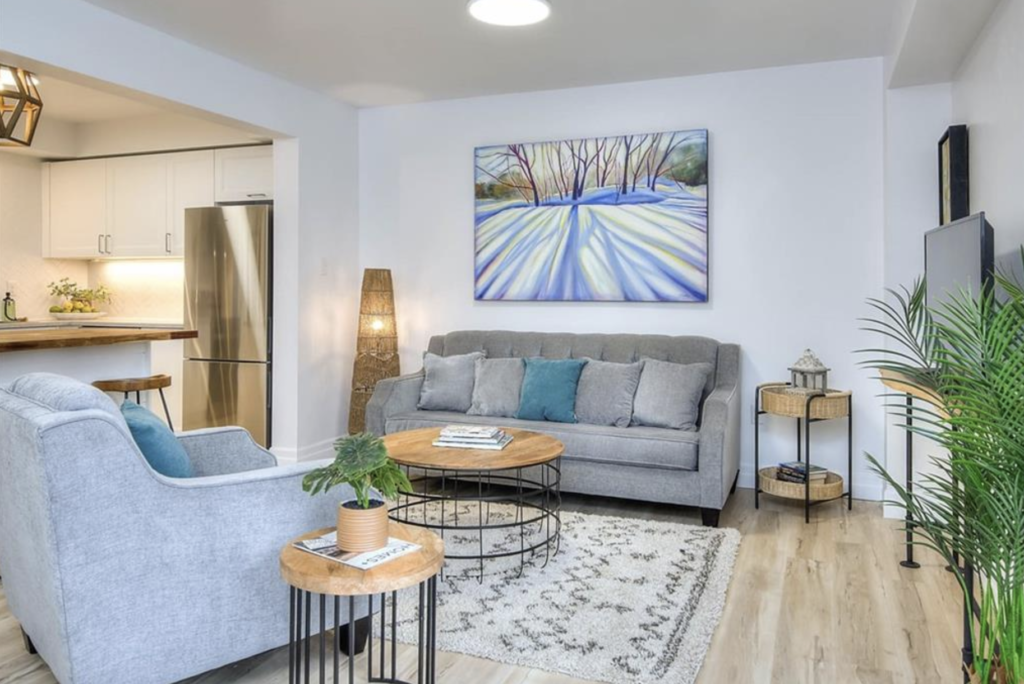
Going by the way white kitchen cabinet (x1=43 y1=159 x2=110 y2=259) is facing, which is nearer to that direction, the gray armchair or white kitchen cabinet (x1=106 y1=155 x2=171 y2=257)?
the gray armchair

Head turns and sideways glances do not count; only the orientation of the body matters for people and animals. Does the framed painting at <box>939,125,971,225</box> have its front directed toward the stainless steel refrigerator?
yes

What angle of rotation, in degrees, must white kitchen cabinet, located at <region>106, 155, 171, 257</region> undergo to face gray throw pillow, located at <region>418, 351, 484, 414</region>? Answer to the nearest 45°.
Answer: approximately 45° to its left

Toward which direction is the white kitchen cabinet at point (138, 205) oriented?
toward the camera

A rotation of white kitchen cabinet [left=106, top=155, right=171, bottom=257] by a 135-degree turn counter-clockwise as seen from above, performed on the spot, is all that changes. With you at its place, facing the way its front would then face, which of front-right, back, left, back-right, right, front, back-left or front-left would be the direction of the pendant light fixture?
back-right

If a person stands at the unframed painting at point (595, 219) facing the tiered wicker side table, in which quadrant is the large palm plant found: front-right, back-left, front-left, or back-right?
front-right

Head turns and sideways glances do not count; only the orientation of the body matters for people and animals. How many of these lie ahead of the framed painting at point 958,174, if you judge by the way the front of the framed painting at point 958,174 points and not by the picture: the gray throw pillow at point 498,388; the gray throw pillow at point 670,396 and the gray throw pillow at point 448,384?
3

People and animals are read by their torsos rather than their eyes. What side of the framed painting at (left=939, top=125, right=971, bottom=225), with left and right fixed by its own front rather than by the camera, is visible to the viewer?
left

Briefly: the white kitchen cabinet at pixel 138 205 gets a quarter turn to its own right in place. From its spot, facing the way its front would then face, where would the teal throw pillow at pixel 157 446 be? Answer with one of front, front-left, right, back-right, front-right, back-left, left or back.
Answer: left

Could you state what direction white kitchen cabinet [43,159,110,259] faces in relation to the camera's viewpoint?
facing the viewer

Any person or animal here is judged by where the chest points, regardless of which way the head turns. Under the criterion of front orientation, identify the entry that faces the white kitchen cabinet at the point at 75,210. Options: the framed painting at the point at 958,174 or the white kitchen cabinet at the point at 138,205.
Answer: the framed painting

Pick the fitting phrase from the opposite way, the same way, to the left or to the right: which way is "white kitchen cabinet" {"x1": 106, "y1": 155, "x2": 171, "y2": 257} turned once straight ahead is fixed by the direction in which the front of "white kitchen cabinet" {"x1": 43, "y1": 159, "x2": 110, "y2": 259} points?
the same way

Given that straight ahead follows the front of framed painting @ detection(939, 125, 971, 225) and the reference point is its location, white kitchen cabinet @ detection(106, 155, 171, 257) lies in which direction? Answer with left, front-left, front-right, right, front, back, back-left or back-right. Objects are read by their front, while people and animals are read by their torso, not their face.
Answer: front

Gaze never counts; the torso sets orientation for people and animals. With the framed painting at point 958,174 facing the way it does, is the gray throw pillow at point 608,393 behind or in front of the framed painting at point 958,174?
in front

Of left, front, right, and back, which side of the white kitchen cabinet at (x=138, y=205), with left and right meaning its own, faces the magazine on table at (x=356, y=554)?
front

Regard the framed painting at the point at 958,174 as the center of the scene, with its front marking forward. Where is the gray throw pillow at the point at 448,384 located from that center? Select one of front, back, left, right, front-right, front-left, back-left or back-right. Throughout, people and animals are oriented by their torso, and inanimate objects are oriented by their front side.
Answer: front

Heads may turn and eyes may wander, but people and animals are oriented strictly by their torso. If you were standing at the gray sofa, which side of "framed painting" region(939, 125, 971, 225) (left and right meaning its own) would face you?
front

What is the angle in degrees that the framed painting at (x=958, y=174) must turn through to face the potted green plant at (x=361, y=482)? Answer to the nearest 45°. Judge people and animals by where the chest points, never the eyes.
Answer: approximately 45° to its left

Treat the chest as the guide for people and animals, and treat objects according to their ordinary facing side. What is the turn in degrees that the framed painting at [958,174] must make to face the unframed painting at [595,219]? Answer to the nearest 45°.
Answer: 0° — it already faces it
